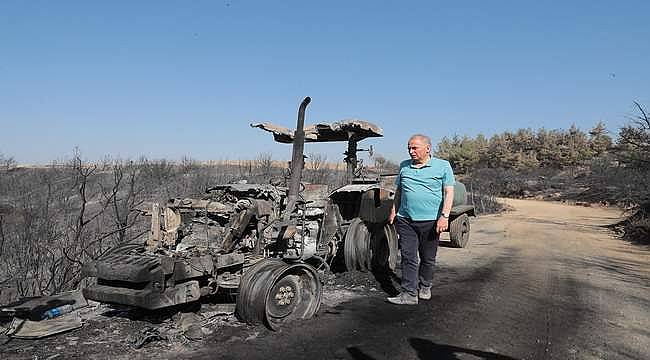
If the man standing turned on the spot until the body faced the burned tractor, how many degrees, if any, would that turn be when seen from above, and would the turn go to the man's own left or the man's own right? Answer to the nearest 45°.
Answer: approximately 45° to the man's own right

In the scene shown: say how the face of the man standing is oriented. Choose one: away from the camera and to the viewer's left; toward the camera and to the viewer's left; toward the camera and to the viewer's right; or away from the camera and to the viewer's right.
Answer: toward the camera and to the viewer's left

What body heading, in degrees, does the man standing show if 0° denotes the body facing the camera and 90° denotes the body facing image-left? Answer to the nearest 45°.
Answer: approximately 45°

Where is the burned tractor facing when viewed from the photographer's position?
facing the viewer and to the left of the viewer

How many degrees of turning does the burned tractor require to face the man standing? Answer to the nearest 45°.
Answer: approximately 135° to its left

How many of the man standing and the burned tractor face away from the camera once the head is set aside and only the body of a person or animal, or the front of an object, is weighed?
0

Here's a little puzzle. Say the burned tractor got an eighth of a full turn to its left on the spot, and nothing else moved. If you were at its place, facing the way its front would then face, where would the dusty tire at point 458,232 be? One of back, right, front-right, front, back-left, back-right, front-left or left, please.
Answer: back-left
